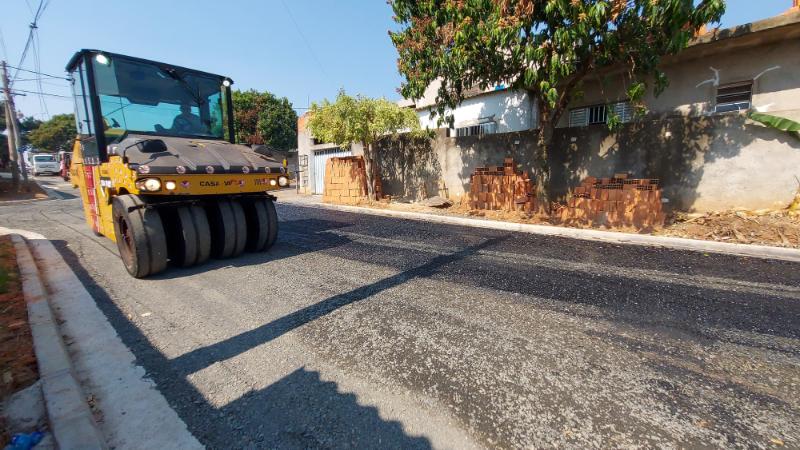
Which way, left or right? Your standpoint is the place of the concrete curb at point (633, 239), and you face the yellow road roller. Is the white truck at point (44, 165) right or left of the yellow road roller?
right

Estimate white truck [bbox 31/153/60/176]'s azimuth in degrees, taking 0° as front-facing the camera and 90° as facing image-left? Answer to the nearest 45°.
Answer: approximately 0°

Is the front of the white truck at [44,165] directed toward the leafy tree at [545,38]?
yes

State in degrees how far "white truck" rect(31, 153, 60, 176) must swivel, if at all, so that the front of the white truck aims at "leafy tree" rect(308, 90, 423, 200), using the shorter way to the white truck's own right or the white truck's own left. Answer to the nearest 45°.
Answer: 0° — it already faces it

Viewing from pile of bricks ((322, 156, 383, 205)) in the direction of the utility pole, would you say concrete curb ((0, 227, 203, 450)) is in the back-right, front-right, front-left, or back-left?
back-left

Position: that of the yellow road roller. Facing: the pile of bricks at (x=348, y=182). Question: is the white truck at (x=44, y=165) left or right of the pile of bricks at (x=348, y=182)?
left

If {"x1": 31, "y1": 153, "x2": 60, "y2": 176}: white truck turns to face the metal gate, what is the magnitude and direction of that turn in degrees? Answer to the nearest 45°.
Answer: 0° — it already faces it

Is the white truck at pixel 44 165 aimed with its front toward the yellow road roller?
yes

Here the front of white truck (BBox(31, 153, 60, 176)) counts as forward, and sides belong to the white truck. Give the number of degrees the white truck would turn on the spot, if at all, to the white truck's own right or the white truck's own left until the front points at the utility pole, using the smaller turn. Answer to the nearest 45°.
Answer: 0° — it already faces it

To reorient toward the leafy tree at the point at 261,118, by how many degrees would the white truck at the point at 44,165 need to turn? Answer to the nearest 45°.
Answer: approximately 45° to its left
